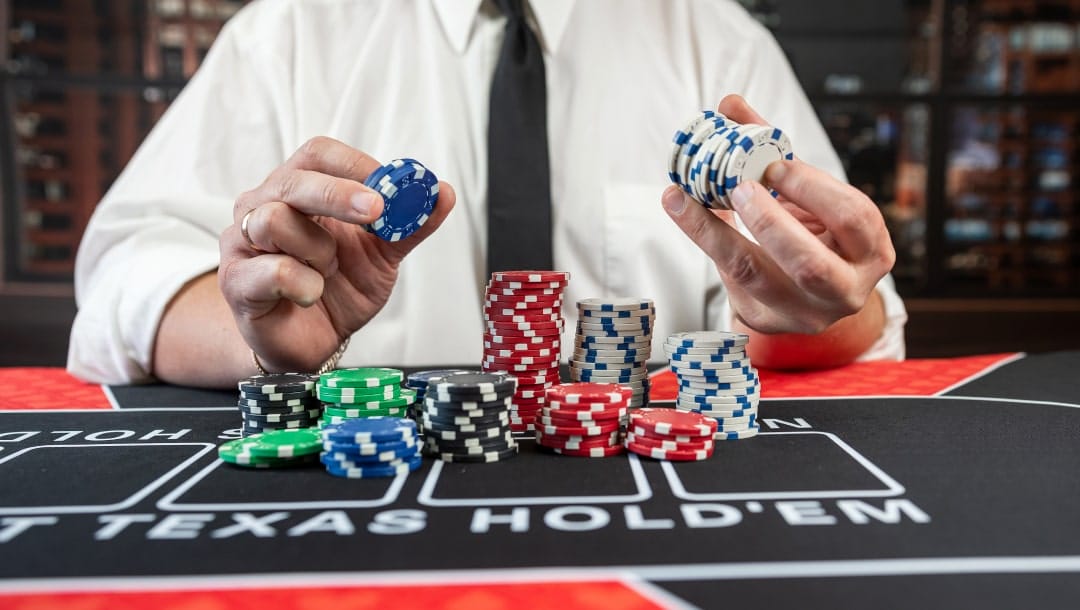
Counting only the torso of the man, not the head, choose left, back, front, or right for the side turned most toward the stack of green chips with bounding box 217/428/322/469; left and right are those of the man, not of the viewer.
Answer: front

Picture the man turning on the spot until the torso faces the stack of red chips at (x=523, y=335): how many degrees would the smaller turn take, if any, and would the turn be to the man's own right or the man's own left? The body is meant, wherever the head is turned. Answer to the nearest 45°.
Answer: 0° — they already face it

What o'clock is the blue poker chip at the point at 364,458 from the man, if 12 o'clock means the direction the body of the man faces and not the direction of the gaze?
The blue poker chip is roughly at 12 o'clock from the man.

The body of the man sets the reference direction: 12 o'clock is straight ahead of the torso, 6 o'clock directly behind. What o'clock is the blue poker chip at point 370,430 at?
The blue poker chip is roughly at 12 o'clock from the man.

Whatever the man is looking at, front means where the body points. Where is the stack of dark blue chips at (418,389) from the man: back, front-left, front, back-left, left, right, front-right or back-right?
front

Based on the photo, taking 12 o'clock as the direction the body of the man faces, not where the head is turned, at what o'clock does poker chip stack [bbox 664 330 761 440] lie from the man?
The poker chip stack is roughly at 11 o'clock from the man.

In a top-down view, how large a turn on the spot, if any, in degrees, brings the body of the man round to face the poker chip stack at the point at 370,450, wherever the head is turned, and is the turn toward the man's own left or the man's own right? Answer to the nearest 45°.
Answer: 0° — they already face it

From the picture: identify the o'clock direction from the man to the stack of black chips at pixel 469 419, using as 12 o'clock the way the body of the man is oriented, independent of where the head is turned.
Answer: The stack of black chips is roughly at 12 o'clock from the man.

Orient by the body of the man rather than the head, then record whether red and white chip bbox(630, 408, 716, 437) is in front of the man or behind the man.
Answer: in front

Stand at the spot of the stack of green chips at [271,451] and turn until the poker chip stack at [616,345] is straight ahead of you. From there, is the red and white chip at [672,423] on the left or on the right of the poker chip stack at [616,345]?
right

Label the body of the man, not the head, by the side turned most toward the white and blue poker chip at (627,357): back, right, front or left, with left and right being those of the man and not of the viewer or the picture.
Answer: front

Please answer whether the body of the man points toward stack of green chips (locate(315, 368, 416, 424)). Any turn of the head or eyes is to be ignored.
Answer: yes

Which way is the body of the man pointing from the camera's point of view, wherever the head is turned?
toward the camera

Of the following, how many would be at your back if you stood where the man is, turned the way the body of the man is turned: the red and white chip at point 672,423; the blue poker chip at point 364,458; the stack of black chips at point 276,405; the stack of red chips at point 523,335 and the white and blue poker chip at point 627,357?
0
